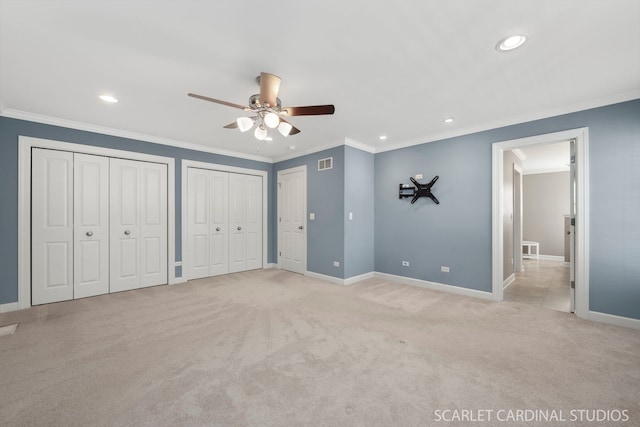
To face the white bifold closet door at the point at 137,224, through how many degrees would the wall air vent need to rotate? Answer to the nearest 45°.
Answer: approximately 45° to its right

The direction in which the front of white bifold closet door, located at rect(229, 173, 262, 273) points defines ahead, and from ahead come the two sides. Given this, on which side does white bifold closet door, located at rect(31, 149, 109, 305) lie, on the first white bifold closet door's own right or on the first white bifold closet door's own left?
on the first white bifold closet door's own right

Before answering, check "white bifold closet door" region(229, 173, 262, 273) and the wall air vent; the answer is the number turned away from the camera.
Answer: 0

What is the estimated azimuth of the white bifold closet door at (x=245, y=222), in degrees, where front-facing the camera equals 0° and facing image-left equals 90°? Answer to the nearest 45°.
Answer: approximately 315°

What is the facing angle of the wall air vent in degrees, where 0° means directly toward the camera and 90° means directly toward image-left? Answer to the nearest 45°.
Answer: approximately 45°

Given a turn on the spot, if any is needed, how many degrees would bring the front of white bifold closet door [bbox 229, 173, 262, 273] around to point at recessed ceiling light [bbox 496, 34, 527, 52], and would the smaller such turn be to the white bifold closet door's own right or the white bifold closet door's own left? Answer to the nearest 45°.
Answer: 0° — it already faces it

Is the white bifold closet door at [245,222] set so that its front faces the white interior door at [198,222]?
no

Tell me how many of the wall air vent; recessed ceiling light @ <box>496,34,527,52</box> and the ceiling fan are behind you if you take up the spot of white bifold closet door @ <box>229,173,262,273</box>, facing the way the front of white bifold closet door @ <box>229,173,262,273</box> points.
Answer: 0

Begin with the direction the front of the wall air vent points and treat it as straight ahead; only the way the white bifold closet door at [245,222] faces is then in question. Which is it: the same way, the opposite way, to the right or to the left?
to the left

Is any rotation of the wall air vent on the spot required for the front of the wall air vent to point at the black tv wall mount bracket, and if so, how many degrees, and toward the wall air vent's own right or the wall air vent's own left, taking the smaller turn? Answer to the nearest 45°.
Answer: approximately 135° to the wall air vent's own left

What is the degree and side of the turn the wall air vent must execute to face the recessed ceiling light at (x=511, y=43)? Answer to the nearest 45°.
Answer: approximately 90° to its left

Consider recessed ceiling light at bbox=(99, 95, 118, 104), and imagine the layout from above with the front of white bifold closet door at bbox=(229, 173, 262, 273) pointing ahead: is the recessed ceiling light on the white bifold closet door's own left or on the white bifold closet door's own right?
on the white bifold closet door's own right

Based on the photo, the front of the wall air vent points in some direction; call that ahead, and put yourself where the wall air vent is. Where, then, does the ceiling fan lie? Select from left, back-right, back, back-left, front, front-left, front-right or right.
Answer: front-left
